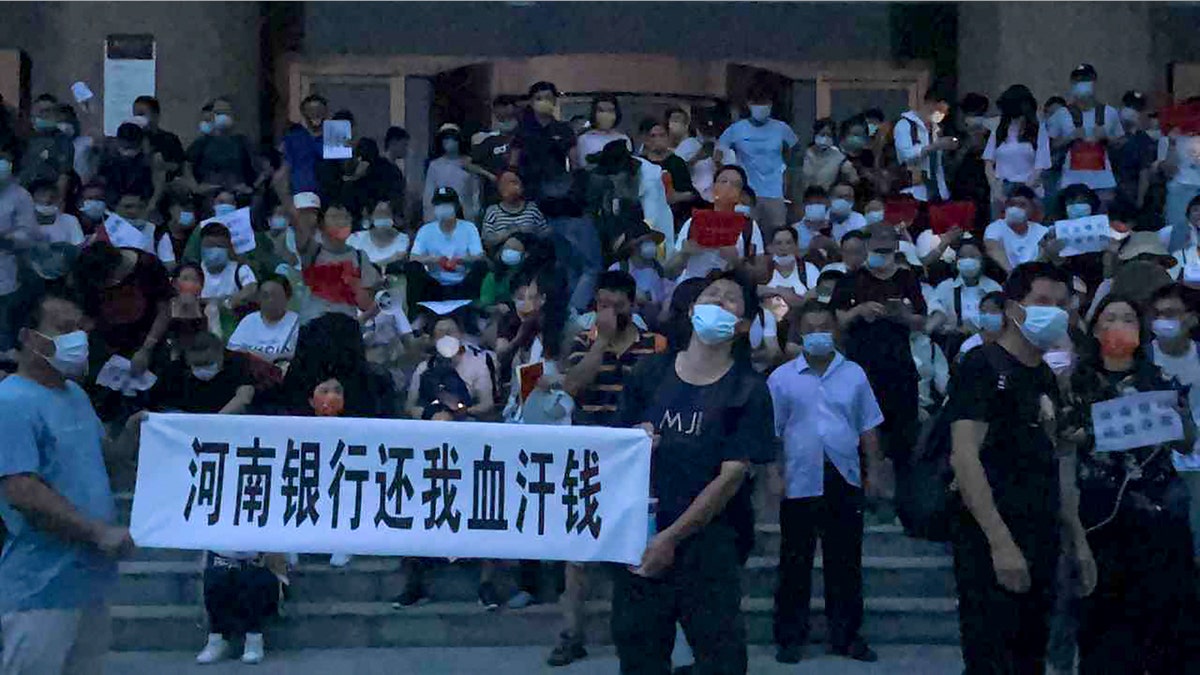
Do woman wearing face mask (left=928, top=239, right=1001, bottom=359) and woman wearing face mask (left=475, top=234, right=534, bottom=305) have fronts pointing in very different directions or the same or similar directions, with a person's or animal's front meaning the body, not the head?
same or similar directions

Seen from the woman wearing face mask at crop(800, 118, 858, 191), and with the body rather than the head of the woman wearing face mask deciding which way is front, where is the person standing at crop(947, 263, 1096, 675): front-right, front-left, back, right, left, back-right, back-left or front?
front

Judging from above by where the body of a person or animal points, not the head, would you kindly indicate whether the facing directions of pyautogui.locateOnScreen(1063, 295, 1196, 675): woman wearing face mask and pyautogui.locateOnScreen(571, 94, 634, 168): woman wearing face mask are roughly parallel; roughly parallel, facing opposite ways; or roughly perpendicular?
roughly parallel

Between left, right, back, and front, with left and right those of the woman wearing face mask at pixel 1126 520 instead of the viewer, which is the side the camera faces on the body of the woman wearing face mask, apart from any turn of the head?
front

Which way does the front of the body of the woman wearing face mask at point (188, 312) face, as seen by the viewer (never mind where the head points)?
toward the camera

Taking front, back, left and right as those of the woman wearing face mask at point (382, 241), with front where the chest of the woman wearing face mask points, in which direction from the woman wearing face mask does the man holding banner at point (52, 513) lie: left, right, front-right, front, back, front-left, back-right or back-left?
front

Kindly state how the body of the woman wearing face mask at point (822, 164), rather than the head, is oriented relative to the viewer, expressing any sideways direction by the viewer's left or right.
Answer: facing the viewer

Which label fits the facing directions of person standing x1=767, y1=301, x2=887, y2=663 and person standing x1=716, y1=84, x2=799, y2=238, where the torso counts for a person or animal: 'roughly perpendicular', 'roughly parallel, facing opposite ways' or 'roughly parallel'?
roughly parallel

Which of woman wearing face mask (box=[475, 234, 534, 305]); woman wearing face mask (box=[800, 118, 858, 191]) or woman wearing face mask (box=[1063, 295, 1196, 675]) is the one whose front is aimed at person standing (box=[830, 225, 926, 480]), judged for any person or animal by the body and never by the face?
woman wearing face mask (box=[800, 118, 858, 191])

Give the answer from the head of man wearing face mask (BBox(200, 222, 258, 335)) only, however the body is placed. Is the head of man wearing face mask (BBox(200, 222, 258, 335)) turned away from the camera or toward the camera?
toward the camera

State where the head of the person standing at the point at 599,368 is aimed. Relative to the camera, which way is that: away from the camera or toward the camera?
toward the camera

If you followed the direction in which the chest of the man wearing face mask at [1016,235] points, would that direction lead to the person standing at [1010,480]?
yes

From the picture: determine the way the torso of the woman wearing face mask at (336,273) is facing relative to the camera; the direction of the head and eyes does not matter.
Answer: toward the camera

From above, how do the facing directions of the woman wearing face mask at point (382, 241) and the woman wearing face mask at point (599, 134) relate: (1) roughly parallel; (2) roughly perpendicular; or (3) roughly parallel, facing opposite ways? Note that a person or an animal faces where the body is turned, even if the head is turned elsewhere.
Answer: roughly parallel

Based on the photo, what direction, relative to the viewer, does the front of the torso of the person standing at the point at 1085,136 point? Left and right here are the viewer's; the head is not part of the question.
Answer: facing the viewer

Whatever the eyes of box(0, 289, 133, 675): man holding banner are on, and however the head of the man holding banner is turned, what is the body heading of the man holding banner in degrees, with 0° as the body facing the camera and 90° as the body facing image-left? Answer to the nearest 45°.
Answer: approximately 315°

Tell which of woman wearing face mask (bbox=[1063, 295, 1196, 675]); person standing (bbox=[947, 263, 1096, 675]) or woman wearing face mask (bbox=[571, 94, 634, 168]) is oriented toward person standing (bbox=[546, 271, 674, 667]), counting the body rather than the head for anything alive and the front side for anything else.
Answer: woman wearing face mask (bbox=[571, 94, 634, 168])
